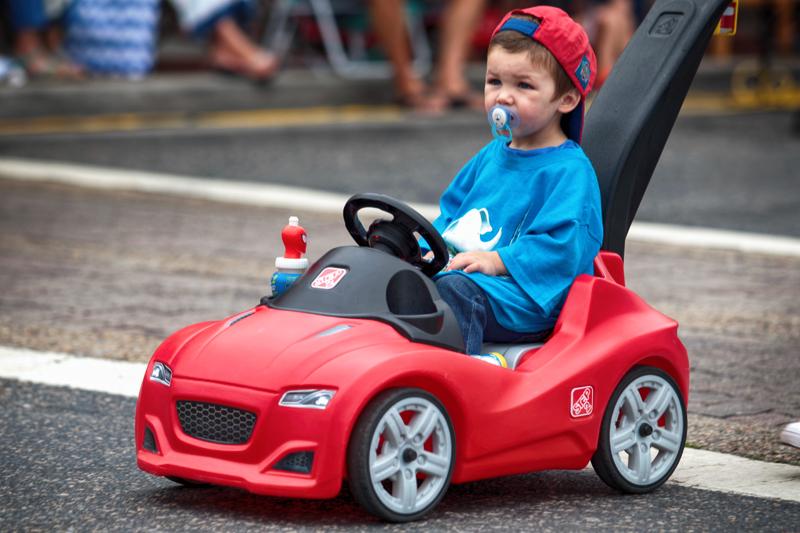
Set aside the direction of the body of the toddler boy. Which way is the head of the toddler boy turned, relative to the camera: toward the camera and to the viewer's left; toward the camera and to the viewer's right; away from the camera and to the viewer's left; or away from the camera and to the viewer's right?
toward the camera and to the viewer's left

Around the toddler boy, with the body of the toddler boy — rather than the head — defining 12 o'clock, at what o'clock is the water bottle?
The water bottle is roughly at 1 o'clock from the toddler boy.

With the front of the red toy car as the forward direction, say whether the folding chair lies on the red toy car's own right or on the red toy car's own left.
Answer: on the red toy car's own right

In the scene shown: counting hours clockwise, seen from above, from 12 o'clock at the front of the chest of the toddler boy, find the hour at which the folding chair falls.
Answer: The folding chair is roughly at 4 o'clock from the toddler boy.

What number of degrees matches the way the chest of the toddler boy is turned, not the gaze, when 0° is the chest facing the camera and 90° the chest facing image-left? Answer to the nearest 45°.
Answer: approximately 45°

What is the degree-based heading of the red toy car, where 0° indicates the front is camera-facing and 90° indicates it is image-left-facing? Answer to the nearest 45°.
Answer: approximately 45°
